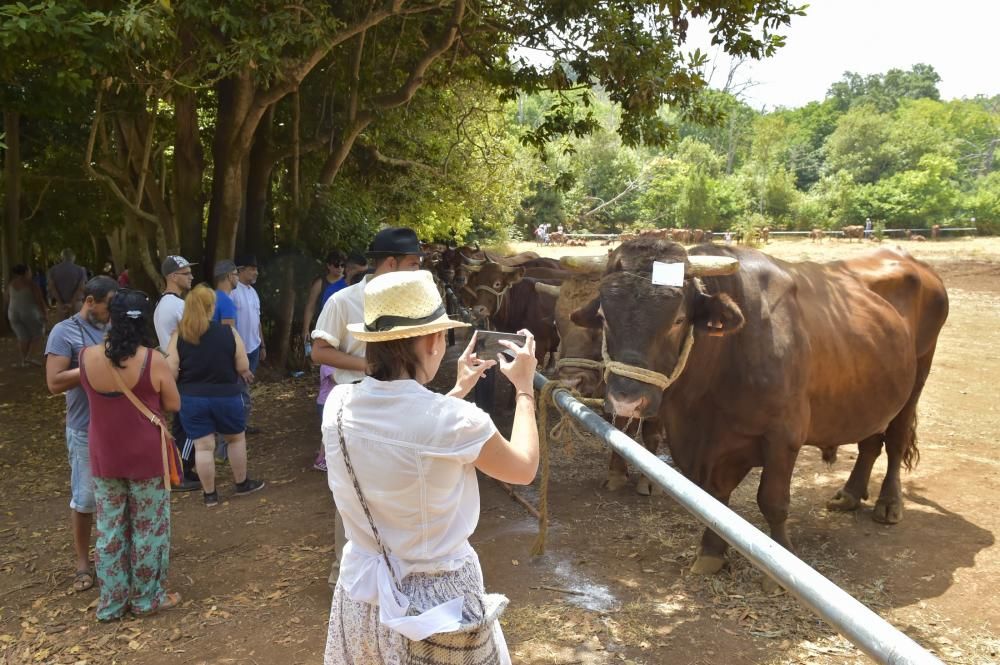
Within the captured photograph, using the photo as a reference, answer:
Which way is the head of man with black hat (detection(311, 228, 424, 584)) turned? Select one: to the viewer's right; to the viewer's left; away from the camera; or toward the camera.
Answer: to the viewer's right

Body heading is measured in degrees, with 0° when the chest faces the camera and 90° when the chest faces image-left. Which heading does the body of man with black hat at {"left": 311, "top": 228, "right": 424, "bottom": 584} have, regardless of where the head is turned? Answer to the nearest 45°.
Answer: approximately 270°

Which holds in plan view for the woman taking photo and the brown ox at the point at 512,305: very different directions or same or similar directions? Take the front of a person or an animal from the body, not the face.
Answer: very different directions

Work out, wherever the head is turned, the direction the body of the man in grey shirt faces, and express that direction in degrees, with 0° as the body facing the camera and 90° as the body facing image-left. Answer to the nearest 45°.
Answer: approximately 315°

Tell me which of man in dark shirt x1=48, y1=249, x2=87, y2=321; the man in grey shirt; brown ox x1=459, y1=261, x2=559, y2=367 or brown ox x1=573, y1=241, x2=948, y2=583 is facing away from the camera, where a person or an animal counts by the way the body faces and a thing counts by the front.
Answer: the man in dark shirt

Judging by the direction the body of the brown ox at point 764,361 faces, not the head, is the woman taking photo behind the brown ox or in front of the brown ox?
in front

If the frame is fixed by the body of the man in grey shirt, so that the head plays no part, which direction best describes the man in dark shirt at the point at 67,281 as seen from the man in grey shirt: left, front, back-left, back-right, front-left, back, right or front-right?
back-left

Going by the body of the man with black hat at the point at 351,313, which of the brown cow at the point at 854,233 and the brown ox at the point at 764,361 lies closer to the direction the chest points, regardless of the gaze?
the brown ox

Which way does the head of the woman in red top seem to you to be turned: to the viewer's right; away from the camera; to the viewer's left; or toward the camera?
away from the camera

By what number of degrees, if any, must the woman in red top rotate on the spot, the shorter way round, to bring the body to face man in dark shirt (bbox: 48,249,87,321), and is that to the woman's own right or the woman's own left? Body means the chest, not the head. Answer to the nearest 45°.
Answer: approximately 45° to the woman's own left

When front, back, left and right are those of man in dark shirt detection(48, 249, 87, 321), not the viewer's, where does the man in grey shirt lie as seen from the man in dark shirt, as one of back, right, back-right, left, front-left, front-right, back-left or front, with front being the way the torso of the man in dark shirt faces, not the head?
back

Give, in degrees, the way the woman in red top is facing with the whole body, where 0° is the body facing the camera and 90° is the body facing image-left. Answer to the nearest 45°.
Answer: approximately 225°

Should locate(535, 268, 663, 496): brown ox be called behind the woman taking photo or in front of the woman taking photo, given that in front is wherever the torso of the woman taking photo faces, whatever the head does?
in front
